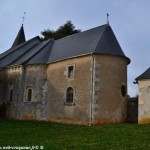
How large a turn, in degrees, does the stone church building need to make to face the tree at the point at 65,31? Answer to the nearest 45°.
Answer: approximately 45° to its right

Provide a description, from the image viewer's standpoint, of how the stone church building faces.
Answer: facing away from the viewer and to the left of the viewer
